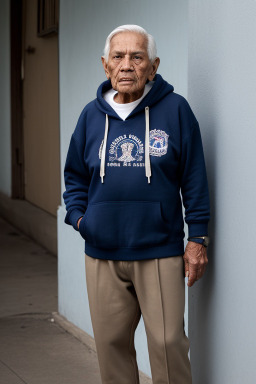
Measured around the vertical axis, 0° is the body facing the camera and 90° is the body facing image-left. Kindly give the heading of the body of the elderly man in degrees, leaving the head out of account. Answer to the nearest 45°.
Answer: approximately 0°
